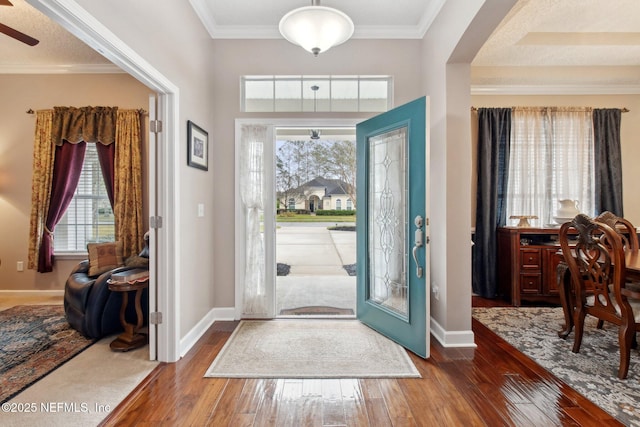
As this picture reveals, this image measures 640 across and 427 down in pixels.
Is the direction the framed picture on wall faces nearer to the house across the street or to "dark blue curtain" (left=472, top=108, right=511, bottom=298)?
the dark blue curtain

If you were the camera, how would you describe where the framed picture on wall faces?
facing the viewer and to the right of the viewer

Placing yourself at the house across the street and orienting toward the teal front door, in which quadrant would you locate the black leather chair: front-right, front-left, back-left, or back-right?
front-right

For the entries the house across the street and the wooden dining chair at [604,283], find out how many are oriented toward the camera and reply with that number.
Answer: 1

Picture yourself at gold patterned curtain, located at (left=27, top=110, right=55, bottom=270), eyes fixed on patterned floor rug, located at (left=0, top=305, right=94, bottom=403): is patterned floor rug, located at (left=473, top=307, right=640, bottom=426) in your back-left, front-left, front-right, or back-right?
front-left

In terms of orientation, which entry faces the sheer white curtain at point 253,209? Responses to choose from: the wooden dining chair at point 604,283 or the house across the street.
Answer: the house across the street

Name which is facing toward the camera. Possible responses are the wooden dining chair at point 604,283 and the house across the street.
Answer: the house across the street

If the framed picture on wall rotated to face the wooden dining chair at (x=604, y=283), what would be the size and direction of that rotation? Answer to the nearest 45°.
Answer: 0° — it already faces it

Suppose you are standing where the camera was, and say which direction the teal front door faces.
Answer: facing the viewer and to the left of the viewer

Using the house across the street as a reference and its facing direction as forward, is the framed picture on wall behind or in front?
in front

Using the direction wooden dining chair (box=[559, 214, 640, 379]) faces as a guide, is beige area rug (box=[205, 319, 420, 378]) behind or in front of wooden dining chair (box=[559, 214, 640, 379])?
behind

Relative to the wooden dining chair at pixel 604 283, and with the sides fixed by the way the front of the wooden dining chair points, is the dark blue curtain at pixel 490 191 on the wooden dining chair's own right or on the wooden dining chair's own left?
on the wooden dining chair's own left

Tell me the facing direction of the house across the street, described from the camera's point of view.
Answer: facing the viewer

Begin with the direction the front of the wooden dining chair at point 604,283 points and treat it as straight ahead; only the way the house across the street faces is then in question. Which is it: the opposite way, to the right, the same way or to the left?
to the right

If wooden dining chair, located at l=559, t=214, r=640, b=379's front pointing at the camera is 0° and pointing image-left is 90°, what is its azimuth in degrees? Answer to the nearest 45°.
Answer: approximately 225°
